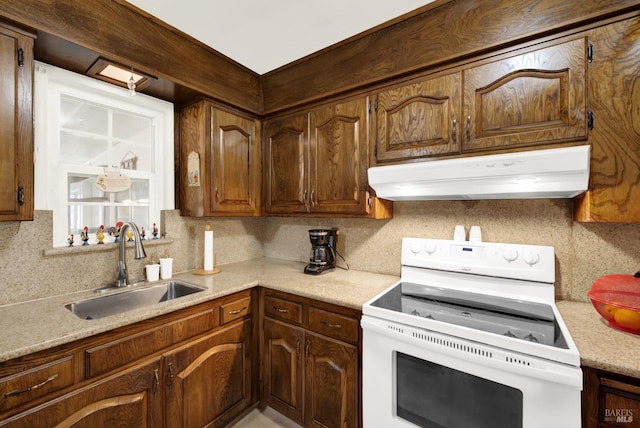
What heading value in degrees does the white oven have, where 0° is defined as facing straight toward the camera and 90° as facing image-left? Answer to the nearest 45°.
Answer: approximately 0°

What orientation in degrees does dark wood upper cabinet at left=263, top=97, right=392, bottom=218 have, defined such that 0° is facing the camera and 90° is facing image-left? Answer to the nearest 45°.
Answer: approximately 45°

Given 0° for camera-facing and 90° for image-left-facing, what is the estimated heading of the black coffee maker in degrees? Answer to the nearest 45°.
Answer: approximately 45°

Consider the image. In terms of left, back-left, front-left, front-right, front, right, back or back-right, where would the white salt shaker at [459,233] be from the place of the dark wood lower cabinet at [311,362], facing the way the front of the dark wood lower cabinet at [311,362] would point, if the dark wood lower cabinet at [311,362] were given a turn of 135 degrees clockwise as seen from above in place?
right
